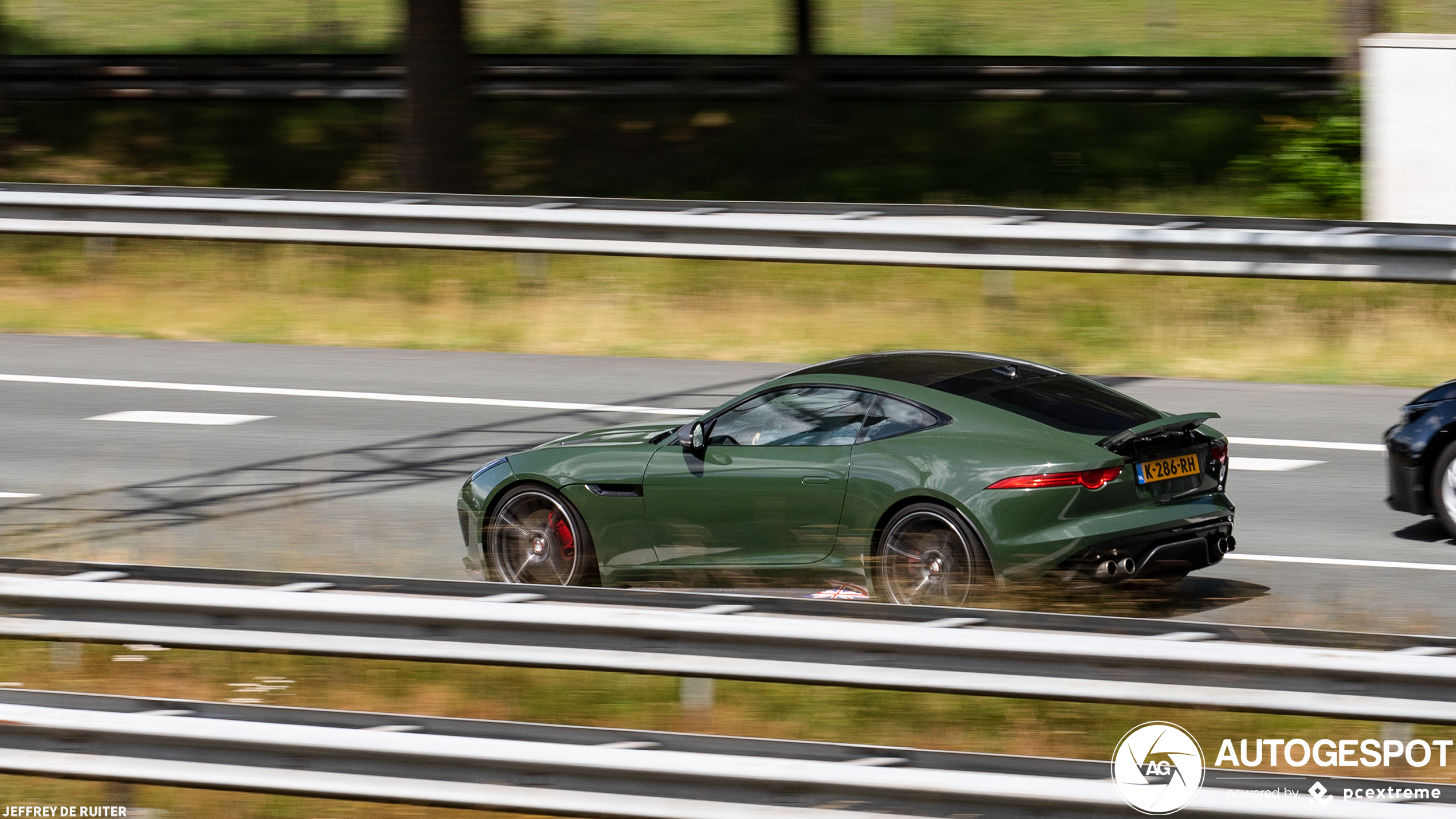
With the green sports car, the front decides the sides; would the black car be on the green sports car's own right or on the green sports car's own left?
on the green sports car's own right

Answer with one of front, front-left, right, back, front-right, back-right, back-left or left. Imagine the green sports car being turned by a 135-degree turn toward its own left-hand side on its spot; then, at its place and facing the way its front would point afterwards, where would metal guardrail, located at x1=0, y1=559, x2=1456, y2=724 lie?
front

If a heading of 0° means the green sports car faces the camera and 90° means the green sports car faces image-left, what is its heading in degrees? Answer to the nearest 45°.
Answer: approximately 135°

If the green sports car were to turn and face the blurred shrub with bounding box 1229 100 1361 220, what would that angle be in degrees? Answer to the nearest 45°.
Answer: approximately 90° to its right

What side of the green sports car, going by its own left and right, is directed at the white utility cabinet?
right

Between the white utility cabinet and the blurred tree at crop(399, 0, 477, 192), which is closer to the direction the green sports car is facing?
the blurred tree

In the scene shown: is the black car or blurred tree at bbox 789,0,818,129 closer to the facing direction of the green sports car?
the blurred tree
